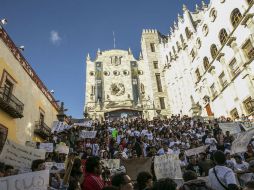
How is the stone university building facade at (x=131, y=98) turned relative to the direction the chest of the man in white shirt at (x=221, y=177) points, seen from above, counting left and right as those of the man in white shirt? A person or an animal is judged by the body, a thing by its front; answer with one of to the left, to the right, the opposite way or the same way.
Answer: the opposite way

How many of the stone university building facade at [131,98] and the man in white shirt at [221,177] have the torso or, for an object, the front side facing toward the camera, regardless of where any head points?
1

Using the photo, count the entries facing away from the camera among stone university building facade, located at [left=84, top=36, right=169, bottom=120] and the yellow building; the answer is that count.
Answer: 0

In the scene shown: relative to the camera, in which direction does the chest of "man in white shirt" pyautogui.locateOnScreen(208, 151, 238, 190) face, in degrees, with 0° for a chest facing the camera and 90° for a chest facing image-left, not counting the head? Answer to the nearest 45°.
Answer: approximately 180°

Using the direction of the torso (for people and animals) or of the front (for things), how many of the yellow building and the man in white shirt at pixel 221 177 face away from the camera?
1

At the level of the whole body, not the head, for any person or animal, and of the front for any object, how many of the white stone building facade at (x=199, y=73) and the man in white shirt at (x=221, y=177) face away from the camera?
1

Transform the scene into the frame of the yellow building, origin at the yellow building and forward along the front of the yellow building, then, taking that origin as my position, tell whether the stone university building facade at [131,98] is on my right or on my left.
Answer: on my left

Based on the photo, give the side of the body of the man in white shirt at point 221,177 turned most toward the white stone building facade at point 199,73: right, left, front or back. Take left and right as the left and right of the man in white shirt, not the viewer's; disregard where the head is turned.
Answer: front

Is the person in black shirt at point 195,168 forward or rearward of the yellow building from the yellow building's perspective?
forward

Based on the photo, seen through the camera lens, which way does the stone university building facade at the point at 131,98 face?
facing the viewer

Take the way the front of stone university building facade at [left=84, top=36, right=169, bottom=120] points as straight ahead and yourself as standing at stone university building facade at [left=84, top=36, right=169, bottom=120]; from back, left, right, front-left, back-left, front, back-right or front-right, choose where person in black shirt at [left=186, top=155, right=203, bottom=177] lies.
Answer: front

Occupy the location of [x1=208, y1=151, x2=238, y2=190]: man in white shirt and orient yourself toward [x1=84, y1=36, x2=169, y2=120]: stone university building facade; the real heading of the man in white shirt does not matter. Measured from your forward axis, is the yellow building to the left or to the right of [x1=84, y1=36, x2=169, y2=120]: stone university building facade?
left

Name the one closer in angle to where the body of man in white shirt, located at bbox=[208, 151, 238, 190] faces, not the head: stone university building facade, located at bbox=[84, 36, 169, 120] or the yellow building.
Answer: the stone university building facade

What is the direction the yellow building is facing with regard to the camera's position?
facing the viewer and to the right of the viewer
